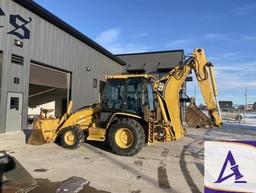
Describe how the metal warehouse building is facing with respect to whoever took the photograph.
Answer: facing the viewer and to the right of the viewer

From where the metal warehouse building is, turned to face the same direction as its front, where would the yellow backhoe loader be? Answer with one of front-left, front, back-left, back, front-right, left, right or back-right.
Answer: front
